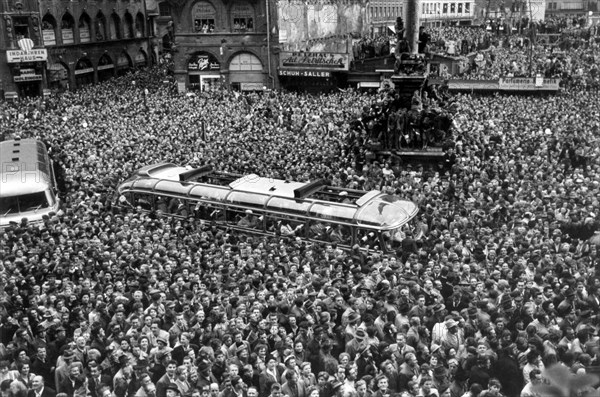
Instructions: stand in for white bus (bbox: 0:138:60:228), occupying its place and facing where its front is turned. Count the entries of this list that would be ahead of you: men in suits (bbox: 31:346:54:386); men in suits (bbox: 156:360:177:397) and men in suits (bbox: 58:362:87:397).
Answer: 3

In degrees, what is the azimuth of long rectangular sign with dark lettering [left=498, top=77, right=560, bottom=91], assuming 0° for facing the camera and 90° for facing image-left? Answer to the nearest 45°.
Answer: approximately 0°

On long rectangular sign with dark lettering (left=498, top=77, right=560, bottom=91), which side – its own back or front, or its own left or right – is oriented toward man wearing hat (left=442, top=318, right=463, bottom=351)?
front

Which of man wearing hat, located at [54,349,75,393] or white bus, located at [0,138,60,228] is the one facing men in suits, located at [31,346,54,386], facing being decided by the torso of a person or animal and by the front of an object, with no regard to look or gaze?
the white bus

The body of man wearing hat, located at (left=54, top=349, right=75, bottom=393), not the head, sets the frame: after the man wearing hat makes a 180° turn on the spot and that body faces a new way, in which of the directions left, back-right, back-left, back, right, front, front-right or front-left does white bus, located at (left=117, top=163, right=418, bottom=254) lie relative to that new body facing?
right

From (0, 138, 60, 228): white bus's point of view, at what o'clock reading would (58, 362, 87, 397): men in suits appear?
The men in suits is roughly at 12 o'clock from the white bus.

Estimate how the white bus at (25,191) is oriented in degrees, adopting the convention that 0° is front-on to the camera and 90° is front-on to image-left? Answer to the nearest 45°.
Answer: approximately 0°

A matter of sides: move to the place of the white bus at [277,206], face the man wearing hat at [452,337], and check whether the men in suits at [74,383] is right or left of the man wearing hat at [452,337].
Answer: right

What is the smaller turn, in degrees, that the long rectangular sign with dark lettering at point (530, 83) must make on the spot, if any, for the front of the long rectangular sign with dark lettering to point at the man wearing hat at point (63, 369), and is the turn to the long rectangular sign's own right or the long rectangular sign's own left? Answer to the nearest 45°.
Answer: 0° — it already faces them

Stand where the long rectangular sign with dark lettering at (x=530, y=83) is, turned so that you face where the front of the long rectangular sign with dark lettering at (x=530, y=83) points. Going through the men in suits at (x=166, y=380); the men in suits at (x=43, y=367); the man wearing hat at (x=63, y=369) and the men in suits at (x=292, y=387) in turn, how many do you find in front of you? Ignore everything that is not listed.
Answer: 4

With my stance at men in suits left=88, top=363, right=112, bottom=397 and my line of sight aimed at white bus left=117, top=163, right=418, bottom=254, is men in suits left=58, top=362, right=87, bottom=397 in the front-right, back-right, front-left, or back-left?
back-left

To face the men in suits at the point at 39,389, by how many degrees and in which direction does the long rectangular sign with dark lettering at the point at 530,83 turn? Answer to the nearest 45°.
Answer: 0° — it already faces them
